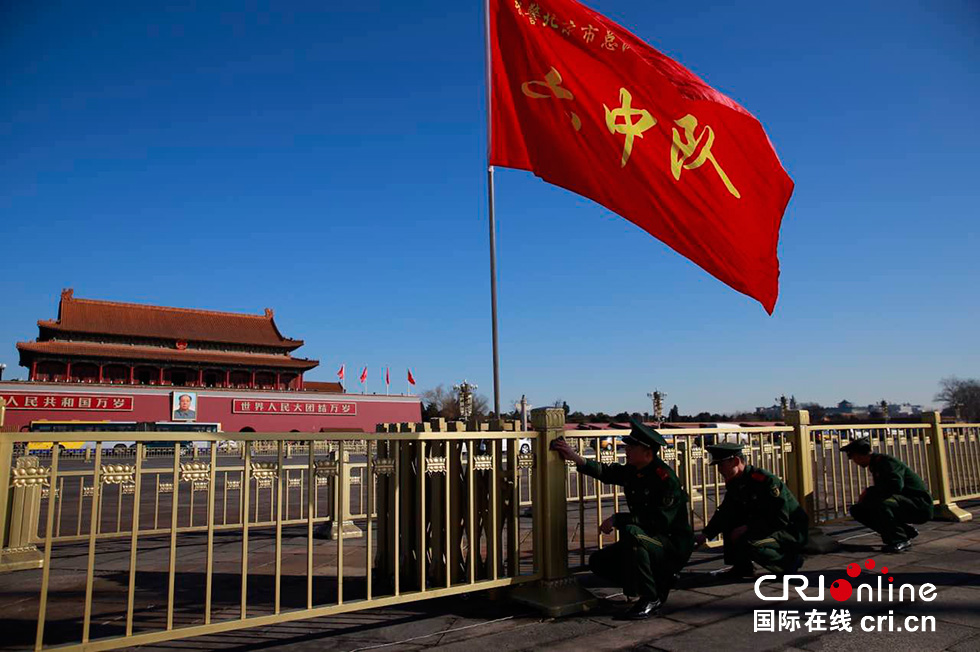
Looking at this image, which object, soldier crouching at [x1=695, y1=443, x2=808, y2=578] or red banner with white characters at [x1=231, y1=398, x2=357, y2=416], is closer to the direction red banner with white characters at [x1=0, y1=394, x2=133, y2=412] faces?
the soldier crouching

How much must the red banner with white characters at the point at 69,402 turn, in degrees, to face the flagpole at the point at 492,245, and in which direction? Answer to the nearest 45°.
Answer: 0° — it already faces it

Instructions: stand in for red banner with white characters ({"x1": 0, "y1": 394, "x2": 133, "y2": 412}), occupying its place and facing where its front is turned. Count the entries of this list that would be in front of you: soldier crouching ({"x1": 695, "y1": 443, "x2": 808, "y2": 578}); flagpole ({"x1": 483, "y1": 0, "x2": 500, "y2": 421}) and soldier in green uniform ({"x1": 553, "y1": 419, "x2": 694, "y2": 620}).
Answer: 3

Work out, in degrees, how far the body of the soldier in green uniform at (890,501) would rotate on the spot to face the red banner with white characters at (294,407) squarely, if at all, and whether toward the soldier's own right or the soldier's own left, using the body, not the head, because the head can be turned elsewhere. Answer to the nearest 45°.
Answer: approximately 45° to the soldier's own right

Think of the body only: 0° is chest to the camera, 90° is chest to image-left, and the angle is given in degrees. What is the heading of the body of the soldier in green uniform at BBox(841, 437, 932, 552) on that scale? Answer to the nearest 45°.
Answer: approximately 90°

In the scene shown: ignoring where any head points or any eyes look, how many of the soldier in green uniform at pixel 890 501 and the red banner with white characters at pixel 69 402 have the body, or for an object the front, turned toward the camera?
1

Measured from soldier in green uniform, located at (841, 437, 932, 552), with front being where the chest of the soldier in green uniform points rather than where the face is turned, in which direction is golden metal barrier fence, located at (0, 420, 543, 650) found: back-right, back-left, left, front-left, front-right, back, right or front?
front-left

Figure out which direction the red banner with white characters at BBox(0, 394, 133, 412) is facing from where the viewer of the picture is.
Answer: facing the viewer

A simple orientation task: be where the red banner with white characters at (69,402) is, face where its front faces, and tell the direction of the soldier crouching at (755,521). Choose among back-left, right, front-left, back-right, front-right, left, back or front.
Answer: front

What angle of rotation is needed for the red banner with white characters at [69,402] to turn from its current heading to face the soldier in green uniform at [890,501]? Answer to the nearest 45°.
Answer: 0° — it already faces them

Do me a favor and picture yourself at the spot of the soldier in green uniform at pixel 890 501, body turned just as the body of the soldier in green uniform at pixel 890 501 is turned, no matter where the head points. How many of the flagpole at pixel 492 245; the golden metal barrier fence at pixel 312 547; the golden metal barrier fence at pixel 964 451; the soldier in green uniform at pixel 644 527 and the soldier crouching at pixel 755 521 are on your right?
1

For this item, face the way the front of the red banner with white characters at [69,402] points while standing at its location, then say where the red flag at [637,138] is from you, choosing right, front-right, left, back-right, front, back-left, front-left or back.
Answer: front

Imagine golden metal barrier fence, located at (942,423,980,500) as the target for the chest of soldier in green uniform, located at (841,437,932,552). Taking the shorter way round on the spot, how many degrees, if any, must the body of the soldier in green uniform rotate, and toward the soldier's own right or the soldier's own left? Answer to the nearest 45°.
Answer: approximately 90° to the soldier's own right
